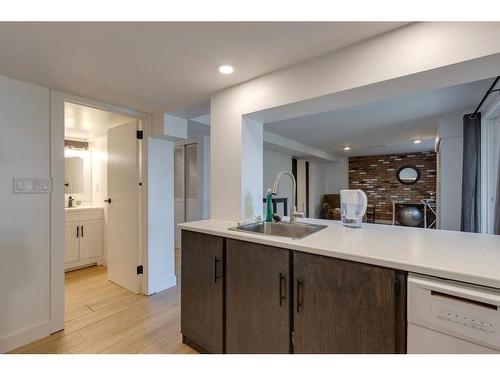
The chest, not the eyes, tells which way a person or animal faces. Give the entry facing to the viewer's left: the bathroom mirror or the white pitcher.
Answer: the white pitcher

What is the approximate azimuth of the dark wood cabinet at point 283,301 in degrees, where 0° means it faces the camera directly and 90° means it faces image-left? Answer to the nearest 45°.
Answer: approximately 45°

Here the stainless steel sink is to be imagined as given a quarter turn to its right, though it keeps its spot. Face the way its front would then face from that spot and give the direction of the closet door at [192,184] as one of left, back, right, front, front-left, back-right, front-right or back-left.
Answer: front

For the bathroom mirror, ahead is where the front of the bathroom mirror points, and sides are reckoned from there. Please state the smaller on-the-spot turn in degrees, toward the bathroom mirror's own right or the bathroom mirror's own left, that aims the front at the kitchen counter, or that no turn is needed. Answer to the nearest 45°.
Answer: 0° — it already faces it

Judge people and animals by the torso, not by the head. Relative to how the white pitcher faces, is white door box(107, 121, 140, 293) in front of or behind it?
in front

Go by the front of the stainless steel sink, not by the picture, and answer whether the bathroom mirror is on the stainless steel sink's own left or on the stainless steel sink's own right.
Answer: on the stainless steel sink's own right

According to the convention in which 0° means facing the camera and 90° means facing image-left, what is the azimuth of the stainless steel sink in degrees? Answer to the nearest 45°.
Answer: approximately 45°

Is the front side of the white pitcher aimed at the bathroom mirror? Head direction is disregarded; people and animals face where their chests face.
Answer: yes

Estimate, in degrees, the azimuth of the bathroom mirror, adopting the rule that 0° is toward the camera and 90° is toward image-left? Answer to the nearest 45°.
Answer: approximately 0°

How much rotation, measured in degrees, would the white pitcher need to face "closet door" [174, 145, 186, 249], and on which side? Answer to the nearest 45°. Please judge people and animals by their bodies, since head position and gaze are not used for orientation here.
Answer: approximately 45° to its right
